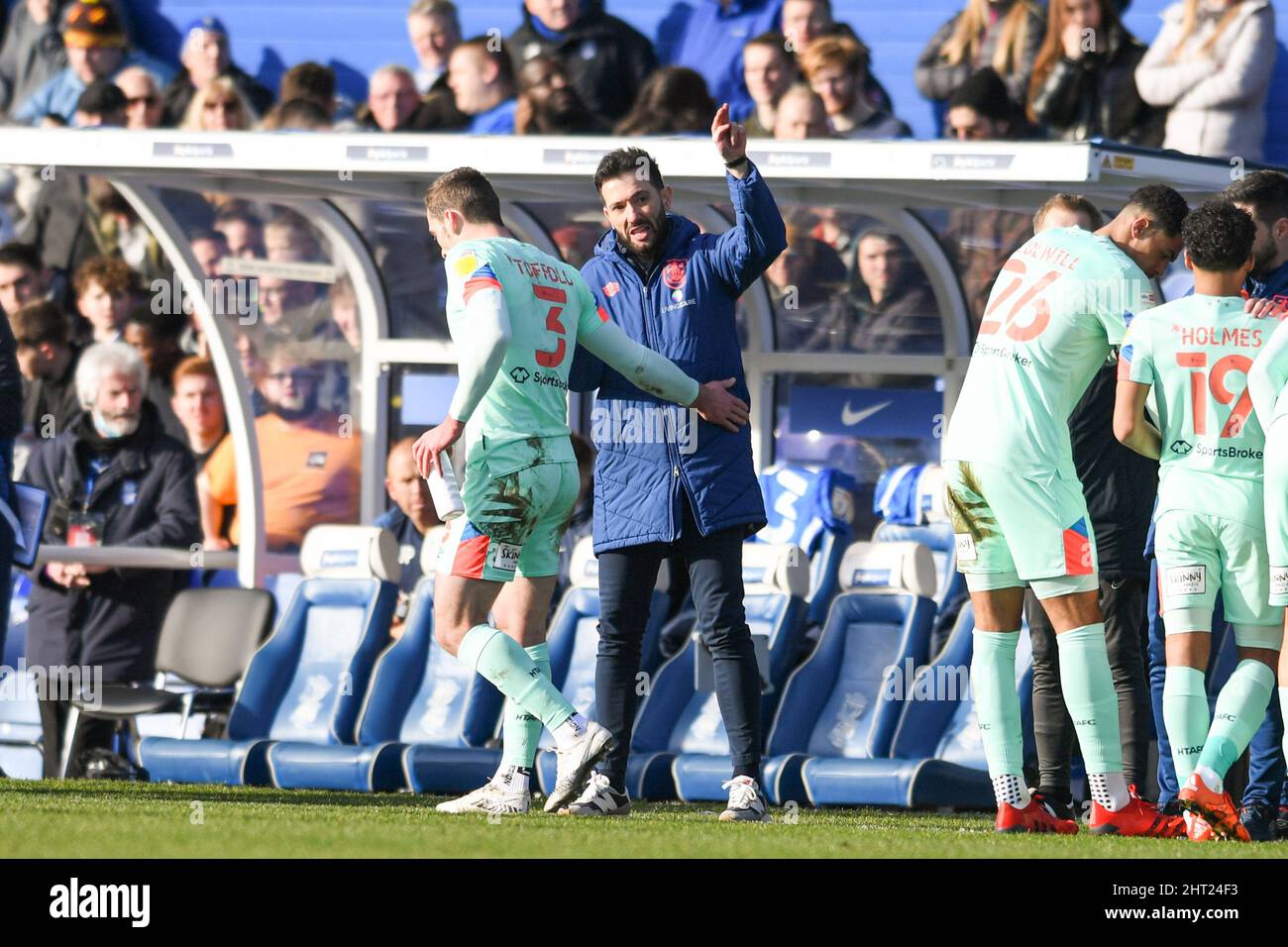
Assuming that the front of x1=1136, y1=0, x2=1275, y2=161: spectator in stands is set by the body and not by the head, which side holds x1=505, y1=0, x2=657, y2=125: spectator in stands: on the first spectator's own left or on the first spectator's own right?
on the first spectator's own right

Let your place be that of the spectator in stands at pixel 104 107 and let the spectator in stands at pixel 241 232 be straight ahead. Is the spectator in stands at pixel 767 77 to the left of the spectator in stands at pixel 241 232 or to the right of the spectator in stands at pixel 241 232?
left

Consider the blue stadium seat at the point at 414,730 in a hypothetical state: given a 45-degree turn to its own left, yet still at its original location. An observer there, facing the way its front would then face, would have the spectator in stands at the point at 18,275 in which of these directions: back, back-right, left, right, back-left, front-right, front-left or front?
back-right
